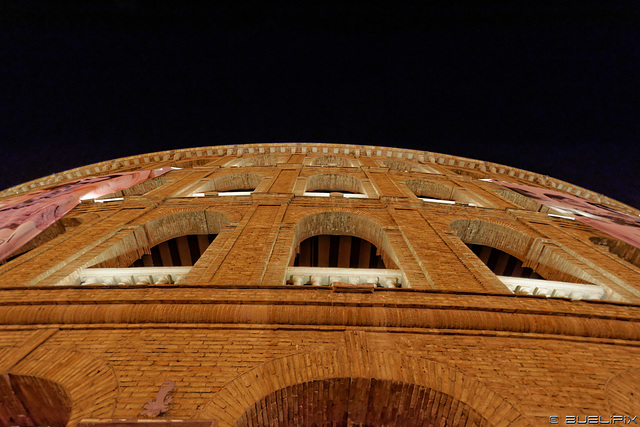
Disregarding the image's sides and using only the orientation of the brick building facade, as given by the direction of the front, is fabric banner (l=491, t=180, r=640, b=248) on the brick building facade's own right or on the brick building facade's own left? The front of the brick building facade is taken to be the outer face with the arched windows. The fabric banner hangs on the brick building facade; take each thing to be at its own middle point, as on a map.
on the brick building facade's own left

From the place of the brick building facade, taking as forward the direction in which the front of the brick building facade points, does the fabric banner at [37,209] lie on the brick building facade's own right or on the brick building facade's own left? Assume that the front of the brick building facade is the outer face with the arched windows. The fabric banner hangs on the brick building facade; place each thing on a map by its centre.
on the brick building facade's own right

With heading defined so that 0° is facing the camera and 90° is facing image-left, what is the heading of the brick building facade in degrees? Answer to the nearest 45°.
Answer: approximately 0°
